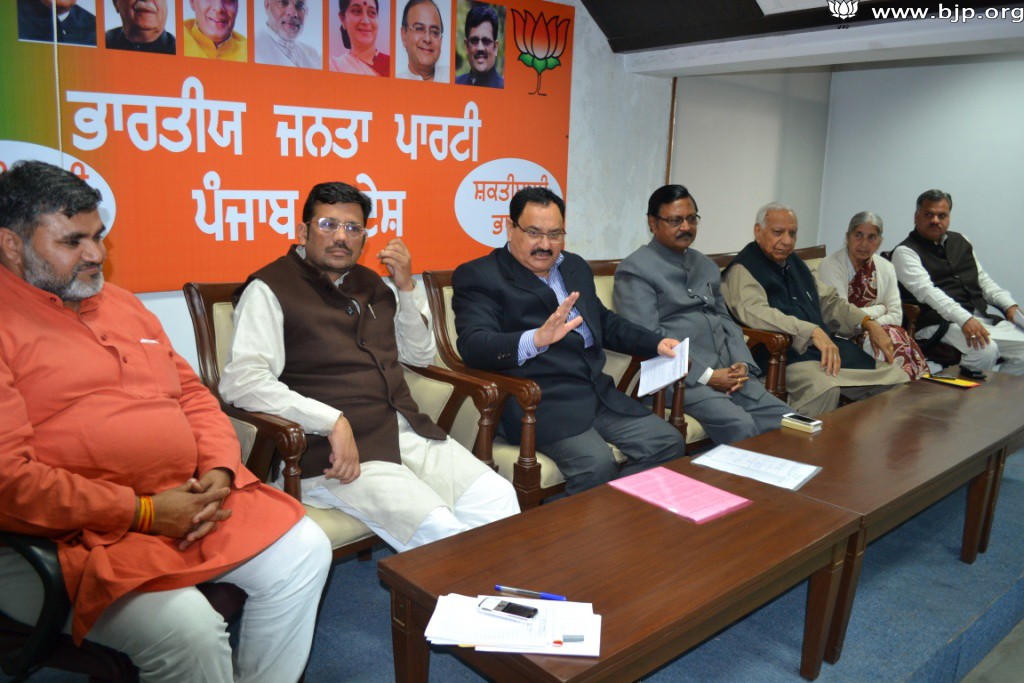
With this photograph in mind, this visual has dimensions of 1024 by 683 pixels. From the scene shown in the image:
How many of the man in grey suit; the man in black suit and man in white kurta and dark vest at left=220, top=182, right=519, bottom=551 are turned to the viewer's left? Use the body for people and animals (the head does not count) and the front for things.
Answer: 0

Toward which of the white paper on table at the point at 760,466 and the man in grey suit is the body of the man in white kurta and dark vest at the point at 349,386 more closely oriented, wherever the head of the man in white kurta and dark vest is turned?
the white paper on table

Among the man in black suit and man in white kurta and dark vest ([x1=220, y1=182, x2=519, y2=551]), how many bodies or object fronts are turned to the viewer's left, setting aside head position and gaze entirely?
0

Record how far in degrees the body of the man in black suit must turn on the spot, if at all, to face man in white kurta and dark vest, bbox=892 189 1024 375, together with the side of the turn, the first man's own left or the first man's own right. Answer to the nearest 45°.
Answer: approximately 90° to the first man's own left

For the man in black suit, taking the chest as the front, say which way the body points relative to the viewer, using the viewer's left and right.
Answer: facing the viewer and to the right of the viewer

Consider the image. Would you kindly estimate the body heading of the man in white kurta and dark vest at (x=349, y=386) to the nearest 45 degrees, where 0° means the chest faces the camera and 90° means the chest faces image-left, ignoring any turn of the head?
approximately 315°

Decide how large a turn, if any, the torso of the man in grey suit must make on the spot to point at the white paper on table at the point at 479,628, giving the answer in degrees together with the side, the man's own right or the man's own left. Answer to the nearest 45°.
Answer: approximately 45° to the man's own right

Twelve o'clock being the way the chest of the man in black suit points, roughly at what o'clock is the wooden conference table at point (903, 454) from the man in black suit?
The wooden conference table is roughly at 11 o'clock from the man in black suit.
